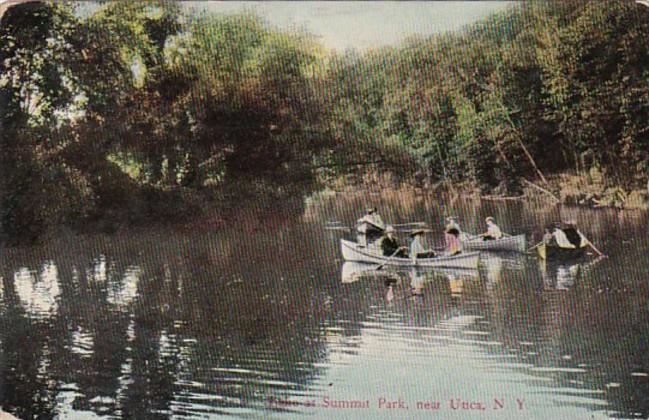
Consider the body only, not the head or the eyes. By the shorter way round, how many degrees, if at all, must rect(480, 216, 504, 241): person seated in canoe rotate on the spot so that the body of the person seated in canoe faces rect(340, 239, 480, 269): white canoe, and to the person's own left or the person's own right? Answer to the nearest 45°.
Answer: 0° — they already face it

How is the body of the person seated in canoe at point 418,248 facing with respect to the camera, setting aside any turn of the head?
to the viewer's right

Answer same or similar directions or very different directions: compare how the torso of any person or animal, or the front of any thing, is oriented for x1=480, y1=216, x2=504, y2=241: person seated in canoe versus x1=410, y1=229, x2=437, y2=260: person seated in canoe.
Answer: very different directions

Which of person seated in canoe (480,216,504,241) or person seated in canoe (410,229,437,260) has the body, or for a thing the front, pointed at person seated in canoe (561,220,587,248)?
person seated in canoe (410,229,437,260)

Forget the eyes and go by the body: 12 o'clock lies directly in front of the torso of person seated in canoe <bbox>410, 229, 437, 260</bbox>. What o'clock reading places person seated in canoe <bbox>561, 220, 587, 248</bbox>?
person seated in canoe <bbox>561, 220, 587, 248</bbox> is roughly at 12 o'clock from person seated in canoe <bbox>410, 229, 437, 260</bbox>.

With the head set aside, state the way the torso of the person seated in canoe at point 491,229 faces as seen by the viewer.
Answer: to the viewer's left
